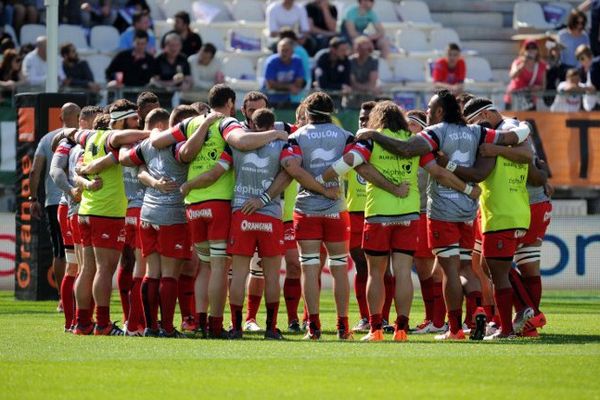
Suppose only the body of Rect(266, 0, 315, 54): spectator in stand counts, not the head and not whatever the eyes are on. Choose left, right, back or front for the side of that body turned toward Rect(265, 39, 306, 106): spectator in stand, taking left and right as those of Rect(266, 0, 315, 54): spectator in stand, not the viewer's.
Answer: front

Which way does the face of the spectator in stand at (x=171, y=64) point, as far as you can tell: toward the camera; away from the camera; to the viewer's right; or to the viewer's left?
toward the camera

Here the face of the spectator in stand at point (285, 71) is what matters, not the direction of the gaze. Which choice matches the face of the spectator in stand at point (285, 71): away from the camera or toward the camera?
toward the camera

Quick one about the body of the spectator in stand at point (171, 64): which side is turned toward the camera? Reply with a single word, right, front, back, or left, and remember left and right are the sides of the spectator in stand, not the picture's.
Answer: front

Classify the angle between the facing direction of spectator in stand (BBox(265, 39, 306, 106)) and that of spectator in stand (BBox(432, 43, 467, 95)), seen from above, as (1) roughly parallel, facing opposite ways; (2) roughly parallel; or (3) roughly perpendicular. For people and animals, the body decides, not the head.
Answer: roughly parallel

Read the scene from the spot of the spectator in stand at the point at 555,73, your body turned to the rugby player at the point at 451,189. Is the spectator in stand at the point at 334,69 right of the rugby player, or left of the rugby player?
right

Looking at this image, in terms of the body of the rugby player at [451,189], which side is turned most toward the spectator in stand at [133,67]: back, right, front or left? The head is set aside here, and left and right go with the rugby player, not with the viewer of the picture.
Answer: front

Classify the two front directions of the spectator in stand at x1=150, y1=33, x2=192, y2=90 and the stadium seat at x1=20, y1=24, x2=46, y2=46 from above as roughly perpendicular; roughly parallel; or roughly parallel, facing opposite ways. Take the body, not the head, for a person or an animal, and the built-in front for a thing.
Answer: roughly parallel

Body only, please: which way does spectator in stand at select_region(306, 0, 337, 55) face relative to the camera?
toward the camera

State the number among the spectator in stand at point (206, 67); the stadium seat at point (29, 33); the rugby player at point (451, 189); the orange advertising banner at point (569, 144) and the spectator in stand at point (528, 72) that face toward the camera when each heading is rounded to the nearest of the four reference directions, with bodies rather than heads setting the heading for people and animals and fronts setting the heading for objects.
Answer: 4

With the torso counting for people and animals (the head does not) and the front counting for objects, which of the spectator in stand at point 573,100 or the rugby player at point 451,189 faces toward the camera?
the spectator in stand

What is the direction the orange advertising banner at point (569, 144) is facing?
toward the camera

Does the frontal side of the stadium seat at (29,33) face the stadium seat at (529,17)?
no

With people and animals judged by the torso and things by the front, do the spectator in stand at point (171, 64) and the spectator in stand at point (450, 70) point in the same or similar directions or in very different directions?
same or similar directions

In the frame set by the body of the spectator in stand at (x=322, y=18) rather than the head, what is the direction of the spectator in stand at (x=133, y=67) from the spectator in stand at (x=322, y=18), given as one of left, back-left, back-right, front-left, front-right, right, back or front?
front-right

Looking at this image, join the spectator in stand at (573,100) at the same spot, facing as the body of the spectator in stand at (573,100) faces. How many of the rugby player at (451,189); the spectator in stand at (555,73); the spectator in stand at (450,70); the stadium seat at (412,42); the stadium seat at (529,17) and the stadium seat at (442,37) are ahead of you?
1

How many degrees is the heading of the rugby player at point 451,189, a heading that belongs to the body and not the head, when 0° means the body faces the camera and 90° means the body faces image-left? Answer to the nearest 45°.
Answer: approximately 135°

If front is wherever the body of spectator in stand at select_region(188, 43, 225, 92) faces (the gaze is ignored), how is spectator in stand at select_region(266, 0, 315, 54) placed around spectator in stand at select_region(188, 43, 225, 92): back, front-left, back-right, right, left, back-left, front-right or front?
back-left

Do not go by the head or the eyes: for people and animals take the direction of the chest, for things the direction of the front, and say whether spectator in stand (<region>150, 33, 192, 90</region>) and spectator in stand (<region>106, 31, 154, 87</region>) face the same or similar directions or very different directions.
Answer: same or similar directions

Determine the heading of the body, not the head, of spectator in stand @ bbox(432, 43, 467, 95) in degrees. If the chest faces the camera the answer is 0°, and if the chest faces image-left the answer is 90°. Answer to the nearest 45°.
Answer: approximately 0°
